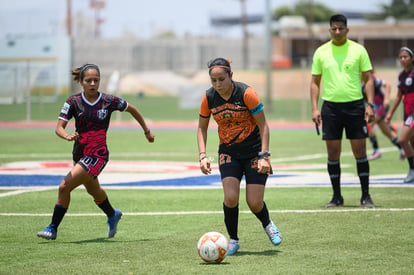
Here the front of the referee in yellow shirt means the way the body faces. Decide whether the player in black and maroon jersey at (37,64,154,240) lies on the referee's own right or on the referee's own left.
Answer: on the referee's own right

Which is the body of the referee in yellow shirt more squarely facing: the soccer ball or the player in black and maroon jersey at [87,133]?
the soccer ball

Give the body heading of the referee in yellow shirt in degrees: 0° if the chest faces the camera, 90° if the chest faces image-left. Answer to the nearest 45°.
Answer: approximately 0°

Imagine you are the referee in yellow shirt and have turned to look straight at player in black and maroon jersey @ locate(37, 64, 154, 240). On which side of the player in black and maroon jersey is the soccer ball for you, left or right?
left

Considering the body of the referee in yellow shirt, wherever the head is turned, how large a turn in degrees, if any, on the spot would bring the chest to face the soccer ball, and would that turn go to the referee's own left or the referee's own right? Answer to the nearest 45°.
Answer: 0° — they already face it
